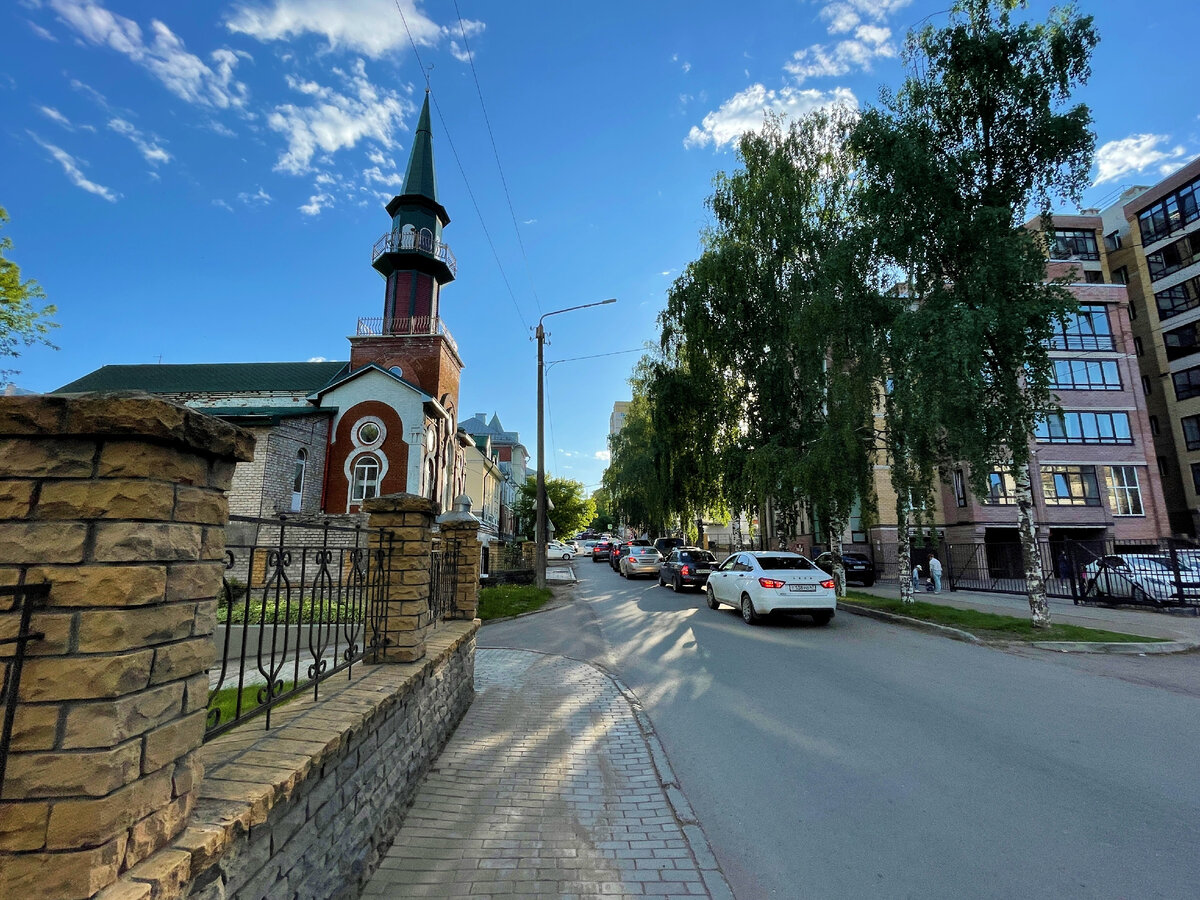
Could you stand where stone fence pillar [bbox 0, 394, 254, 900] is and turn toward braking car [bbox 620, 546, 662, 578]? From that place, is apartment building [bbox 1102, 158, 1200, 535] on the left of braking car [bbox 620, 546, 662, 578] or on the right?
right

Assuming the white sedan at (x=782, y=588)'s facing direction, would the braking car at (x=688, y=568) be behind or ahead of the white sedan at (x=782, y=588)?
ahead

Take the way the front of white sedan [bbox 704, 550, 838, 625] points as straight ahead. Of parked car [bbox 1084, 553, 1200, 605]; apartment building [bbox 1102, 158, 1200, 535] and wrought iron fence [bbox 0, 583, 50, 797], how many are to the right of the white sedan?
2

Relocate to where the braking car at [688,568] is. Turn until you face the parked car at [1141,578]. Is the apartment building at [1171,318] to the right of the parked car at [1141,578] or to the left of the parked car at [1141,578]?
left

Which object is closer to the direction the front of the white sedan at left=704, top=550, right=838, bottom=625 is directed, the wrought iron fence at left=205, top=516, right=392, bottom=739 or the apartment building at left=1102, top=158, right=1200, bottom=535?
the apartment building

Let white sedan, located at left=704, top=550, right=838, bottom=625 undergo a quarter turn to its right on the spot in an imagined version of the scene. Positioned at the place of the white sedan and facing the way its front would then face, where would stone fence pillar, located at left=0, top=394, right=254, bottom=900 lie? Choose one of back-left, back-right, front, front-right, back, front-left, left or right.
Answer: back-right

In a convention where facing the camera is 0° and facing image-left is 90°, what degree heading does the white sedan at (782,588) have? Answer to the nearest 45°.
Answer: approximately 135°

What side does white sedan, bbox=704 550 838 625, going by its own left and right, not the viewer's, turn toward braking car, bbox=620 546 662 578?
front

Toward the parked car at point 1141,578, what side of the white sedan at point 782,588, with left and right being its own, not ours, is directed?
right

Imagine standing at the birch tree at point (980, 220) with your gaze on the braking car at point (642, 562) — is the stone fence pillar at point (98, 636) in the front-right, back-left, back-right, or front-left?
back-left

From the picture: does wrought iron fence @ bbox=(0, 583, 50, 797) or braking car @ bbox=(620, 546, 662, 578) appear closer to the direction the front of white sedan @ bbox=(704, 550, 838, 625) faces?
the braking car

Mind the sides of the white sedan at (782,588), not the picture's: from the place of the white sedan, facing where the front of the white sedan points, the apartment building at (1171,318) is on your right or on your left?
on your right

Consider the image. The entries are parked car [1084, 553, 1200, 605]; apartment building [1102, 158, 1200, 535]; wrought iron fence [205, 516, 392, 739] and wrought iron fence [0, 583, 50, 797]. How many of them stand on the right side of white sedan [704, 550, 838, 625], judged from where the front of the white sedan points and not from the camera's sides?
2

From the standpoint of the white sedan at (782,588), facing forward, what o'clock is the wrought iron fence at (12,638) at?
The wrought iron fence is roughly at 8 o'clock from the white sedan.
